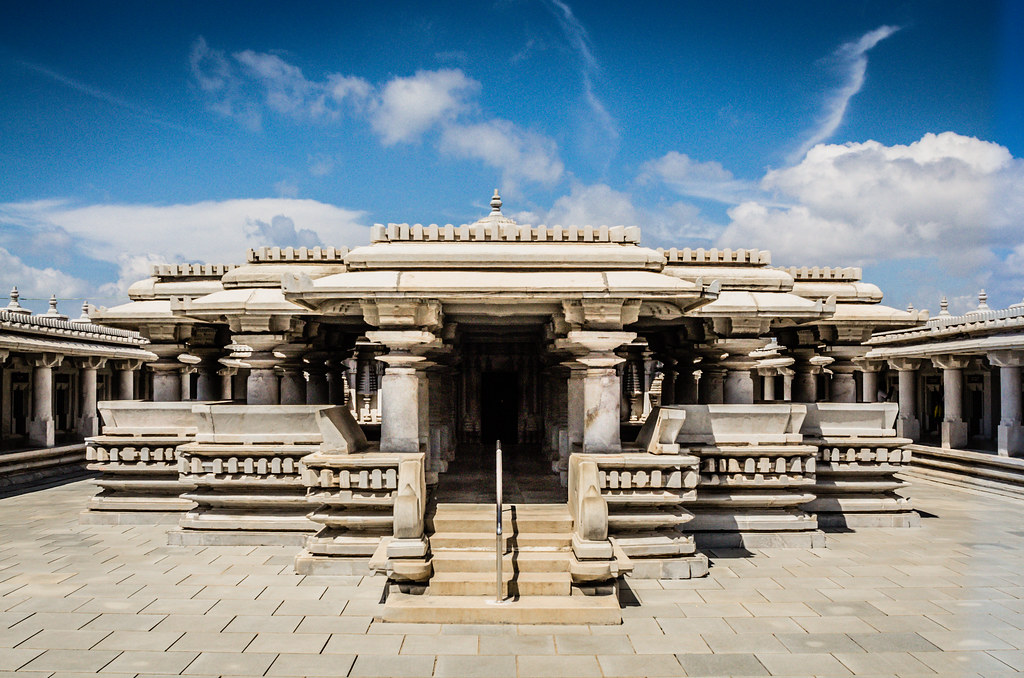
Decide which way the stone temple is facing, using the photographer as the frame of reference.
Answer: facing the viewer
